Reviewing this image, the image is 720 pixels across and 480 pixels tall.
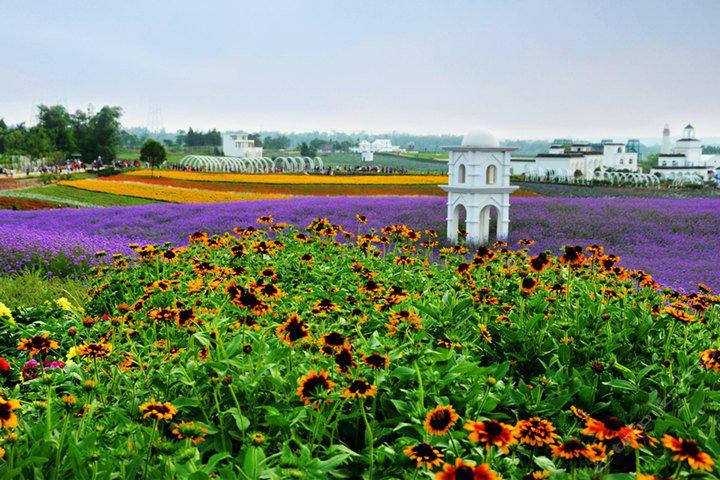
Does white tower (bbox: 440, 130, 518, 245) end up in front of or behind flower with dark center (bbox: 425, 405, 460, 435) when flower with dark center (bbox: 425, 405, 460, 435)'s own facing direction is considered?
behind

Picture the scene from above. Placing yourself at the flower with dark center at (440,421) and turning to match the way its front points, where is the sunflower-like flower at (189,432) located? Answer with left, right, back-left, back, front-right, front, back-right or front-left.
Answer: right

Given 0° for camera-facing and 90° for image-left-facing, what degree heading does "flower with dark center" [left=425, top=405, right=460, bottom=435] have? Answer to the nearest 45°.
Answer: approximately 0°

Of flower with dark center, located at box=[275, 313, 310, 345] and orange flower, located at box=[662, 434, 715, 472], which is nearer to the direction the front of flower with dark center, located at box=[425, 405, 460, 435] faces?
the orange flower

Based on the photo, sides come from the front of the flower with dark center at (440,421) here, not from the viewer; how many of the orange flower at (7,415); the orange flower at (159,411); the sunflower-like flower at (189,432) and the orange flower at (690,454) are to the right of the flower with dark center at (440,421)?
3

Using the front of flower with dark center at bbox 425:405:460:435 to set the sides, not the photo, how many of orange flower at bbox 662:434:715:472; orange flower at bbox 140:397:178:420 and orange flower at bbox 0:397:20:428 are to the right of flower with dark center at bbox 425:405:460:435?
2

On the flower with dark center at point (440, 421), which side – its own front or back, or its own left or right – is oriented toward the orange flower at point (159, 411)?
right

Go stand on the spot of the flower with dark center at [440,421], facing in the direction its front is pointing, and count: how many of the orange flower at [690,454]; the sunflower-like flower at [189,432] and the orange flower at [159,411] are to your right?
2
